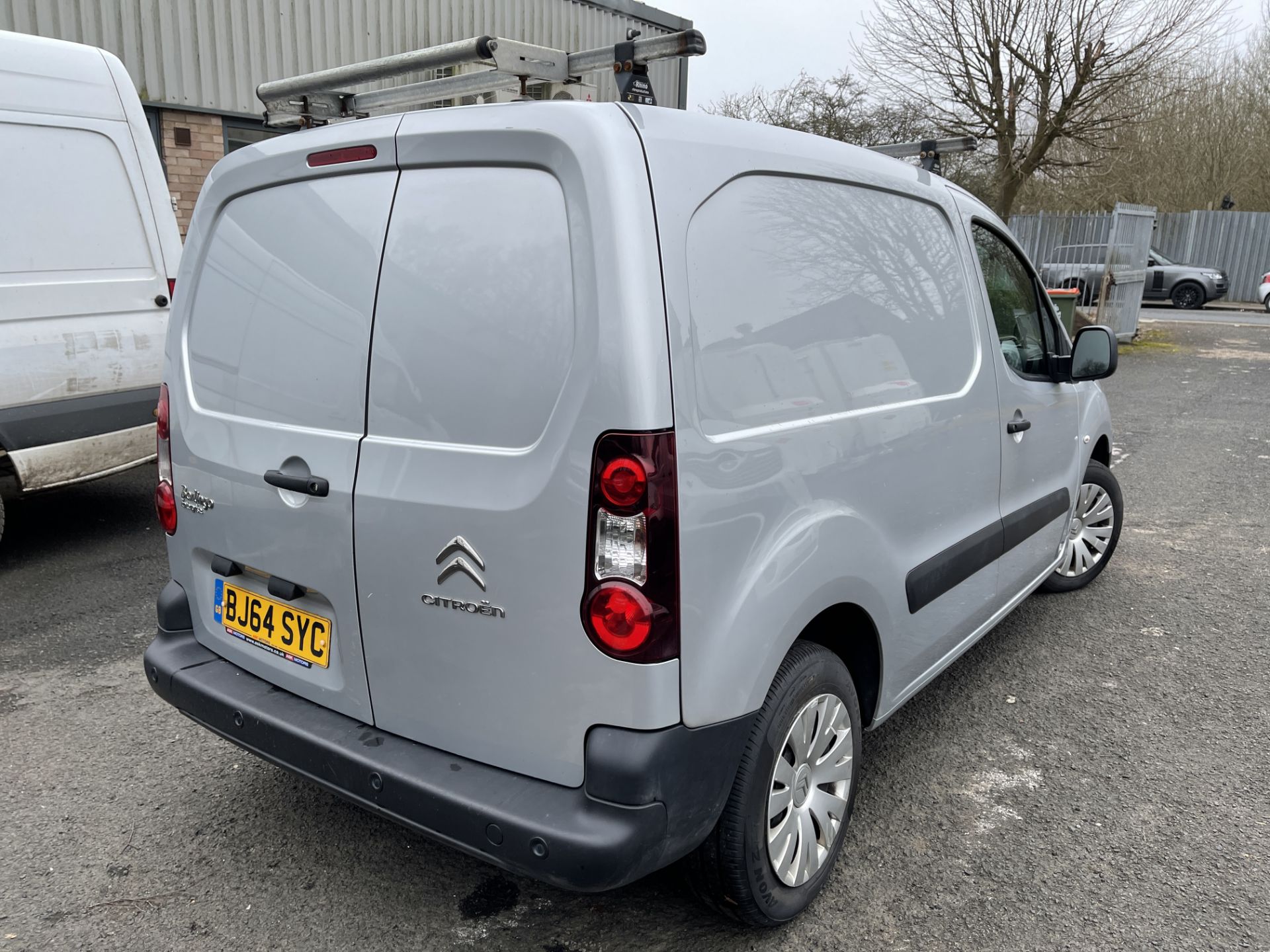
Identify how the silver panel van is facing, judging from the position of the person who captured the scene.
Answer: facing away from the viewer and to the right of the viewer

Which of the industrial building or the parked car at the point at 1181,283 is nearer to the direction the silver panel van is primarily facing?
the parked car

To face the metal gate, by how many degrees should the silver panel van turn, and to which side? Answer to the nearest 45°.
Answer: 0° — it already faces it

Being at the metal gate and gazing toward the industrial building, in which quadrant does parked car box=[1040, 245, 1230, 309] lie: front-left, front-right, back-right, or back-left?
back-right

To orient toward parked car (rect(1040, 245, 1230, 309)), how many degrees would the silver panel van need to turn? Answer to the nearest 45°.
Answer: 0° — it already faces it

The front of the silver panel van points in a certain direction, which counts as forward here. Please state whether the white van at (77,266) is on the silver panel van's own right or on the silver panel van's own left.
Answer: on the silver panel van's own left

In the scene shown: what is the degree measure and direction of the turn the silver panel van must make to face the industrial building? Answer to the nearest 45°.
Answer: approximately 90° to its left
